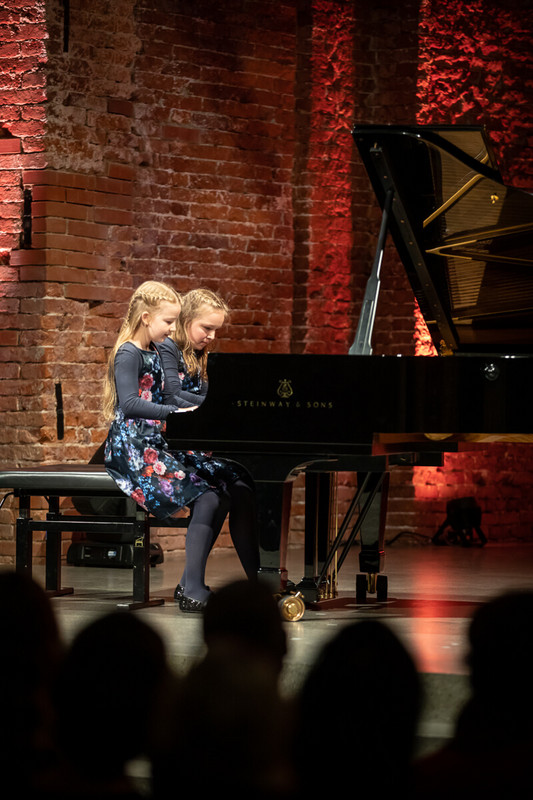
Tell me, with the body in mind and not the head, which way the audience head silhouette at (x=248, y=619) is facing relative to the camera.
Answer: away from the camera

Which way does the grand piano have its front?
to the viewer's left

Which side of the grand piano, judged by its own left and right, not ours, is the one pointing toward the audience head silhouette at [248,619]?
left

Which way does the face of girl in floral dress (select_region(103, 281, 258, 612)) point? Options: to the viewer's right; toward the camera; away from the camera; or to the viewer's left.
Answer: to the viewer's right

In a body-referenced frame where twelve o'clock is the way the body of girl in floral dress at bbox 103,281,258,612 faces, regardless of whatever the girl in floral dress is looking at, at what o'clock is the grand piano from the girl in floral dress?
The grand piano is roughly at 1 o'clock from the girl in floral dress.

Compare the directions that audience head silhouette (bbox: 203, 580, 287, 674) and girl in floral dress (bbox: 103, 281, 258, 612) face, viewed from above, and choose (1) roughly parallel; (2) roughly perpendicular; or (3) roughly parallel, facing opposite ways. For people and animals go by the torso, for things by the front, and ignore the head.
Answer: roughly perpendicular

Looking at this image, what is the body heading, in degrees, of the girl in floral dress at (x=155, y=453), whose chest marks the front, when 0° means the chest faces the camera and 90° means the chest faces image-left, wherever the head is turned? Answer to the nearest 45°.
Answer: approximately 270°

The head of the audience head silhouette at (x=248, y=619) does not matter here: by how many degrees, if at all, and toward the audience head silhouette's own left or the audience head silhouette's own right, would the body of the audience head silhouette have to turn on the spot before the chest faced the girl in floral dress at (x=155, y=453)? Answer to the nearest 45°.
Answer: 0° — they already face them

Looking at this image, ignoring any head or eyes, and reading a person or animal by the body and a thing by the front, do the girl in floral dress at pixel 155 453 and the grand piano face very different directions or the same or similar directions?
very different directions

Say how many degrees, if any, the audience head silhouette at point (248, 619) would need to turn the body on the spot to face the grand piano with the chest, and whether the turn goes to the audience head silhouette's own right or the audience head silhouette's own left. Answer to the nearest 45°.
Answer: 0° — they already face it

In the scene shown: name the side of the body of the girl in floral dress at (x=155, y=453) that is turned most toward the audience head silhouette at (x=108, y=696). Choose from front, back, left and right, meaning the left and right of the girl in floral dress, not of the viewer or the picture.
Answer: right

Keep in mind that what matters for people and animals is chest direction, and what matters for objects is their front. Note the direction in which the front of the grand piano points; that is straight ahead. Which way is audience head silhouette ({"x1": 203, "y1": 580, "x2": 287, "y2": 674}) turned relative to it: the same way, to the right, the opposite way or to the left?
to the right
